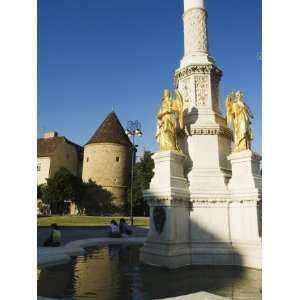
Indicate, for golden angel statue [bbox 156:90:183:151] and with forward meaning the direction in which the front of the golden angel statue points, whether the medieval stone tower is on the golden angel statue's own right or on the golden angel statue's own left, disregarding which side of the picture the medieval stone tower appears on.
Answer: on the golden angel statue's own right

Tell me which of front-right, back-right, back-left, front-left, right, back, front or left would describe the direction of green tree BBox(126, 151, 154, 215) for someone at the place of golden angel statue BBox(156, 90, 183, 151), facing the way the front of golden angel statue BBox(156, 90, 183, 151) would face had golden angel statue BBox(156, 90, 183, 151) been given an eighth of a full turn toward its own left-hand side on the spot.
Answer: back

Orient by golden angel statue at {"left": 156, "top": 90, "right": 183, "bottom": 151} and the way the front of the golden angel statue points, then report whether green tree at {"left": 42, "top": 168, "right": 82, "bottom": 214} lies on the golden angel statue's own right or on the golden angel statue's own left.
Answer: on the golden angel statue's own right

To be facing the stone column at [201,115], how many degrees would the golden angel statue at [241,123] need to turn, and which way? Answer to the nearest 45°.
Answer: approximately 180°

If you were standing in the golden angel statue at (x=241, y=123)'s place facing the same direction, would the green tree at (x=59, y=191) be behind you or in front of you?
behind

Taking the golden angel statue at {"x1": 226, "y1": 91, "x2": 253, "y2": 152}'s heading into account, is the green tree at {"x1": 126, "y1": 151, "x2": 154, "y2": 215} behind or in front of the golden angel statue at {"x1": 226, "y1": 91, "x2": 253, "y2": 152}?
behind

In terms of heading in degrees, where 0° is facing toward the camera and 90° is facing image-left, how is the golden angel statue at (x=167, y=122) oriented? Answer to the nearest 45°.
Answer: approximately 45°

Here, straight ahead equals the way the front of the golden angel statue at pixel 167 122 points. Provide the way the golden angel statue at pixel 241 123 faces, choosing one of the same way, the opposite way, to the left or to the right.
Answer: to the left
